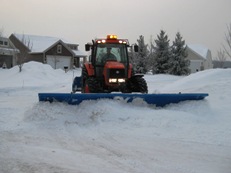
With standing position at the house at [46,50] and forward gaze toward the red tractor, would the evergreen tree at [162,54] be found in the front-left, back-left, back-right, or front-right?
front-left

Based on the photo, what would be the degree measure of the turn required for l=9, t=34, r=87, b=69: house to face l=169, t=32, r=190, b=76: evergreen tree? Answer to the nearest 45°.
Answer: approximately 45° to its left

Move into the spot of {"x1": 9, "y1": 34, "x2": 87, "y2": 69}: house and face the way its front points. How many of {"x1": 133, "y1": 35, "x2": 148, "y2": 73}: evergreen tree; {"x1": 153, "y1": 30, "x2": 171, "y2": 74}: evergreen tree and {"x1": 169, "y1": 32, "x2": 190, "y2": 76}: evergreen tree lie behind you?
0

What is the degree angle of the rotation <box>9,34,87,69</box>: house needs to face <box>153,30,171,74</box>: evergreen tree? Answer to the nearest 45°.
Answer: approximately 45° to its left

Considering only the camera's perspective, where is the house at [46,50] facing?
facing the viewer

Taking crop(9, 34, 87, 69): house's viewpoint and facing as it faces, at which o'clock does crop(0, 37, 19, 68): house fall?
crop(0, 37, 19, 68): house is roughly at 2 o'clock from crop(9, 34, 87, 69): house.

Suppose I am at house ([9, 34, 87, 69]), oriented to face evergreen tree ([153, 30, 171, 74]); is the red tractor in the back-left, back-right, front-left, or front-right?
front-right

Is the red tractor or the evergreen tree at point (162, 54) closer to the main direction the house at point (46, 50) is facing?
the red tractor

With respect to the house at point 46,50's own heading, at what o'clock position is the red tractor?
The red tractor is roughly at 12 o'clock from the house.

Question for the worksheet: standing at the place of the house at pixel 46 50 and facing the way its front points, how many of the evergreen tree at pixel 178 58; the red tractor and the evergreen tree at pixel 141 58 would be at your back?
0
